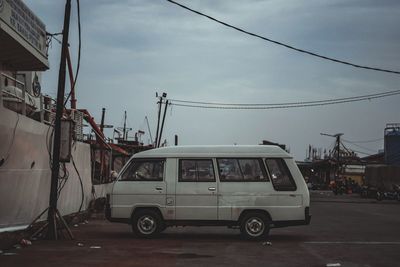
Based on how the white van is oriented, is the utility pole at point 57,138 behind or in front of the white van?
in front

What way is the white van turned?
to the viewer's left

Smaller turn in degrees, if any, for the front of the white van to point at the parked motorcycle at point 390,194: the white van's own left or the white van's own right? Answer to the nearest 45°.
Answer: approximately 135° to the white van's own right

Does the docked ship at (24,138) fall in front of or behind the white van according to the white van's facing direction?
in front

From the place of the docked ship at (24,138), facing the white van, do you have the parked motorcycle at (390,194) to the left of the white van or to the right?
left
